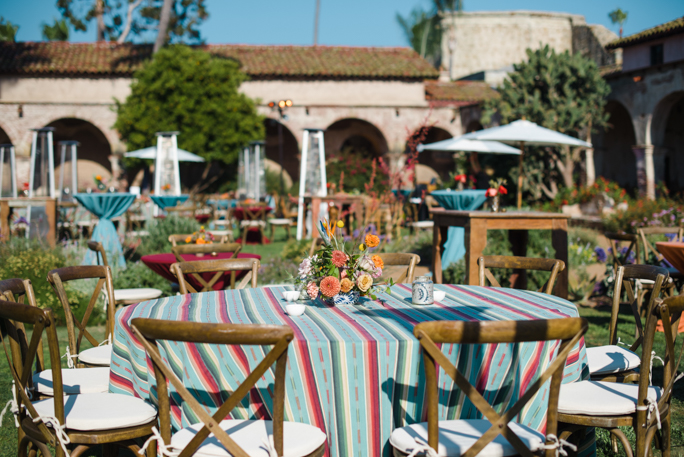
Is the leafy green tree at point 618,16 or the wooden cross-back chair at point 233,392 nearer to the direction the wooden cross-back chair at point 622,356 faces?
the wooden cross-back chair

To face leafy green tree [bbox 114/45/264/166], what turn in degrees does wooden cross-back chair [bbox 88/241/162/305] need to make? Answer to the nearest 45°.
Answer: approximately 90° to its left

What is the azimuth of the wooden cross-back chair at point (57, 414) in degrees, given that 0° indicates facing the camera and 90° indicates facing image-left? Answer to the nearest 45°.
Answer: approximately 225°

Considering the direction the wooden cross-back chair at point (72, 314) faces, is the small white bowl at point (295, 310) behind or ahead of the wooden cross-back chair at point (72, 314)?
ahead

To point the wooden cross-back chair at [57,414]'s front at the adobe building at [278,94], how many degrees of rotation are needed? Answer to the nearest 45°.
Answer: approximately 45° to its left

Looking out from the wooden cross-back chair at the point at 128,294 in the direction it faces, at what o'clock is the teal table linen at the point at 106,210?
The teal table linen is roughly at 9 o'clock from the wooden cross-back chair.

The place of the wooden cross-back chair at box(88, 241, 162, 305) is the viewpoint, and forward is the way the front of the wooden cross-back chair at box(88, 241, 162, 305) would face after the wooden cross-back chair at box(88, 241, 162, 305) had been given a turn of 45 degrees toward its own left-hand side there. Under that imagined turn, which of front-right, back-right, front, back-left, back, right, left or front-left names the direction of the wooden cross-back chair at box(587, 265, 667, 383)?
right

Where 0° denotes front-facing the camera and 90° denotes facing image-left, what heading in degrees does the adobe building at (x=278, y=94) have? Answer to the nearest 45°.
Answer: approximately 0°

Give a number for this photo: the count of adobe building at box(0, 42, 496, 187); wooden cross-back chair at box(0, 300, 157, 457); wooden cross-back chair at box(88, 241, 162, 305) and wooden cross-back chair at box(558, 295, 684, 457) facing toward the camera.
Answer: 1

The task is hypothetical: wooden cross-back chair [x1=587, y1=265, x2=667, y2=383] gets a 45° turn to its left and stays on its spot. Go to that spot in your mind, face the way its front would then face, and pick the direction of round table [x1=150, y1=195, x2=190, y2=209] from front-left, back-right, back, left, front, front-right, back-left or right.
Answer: back-right

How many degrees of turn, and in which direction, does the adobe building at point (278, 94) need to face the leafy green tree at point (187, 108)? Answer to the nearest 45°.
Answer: approximately 45° to its right

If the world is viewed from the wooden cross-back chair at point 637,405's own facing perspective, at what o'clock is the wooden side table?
The wooden side table is roughly at 1 o'clock from the wooden cross-back chair.

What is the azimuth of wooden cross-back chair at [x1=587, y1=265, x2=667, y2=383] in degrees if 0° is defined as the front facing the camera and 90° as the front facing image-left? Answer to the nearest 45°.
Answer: approximately 45°

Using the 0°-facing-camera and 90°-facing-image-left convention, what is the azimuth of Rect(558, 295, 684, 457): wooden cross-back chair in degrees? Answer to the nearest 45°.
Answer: approximately 135°

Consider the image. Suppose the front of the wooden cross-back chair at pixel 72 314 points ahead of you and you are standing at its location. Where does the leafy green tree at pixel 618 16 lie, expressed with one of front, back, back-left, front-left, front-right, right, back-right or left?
left

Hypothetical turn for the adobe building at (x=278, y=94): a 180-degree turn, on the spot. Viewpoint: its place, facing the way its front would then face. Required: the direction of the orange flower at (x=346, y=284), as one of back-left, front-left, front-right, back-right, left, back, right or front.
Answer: back

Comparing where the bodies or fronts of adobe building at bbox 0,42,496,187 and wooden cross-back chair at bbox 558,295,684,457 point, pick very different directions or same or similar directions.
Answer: very different directions

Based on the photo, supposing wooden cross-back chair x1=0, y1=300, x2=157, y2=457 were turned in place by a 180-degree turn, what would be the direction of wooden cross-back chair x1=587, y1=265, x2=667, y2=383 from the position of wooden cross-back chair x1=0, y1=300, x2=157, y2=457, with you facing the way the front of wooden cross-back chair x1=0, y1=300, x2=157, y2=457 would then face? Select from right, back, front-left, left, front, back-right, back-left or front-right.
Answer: back-left

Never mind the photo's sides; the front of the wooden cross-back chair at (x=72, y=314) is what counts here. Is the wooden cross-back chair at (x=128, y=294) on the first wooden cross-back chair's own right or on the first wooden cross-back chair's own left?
on the first wooden cross-back chair's own left

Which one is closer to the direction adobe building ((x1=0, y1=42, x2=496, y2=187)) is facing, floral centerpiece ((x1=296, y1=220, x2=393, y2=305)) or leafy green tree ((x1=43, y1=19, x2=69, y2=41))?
the floral centerpiece
